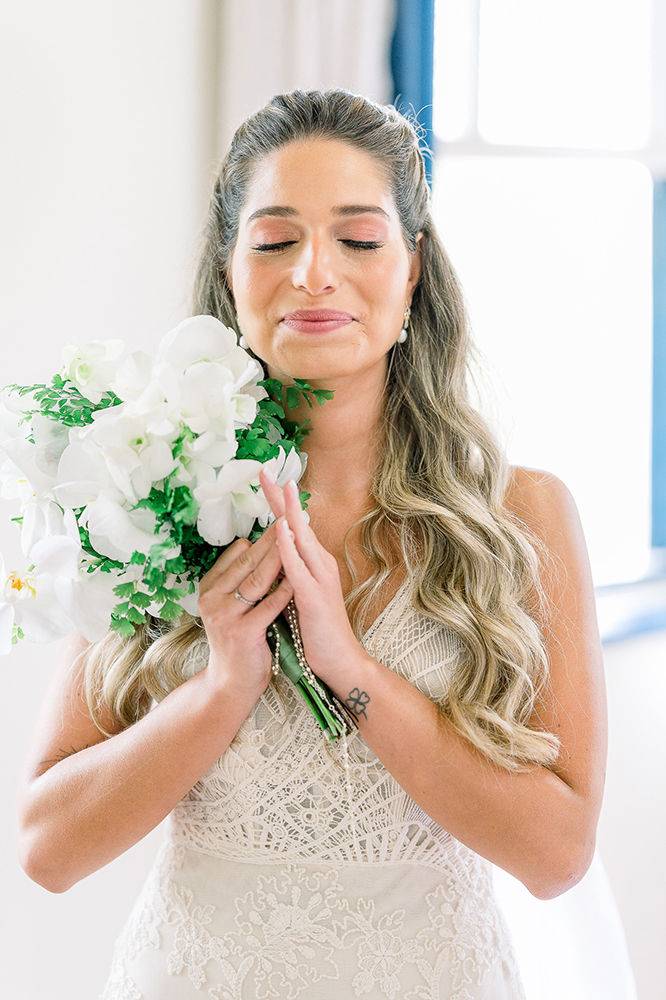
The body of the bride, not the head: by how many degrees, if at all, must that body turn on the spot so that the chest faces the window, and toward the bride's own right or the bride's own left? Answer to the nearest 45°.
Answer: approximately 135° to the bride's own left

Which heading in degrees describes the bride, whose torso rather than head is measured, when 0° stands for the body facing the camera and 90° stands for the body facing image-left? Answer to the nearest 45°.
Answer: approximately 0°
